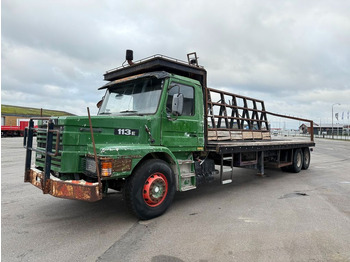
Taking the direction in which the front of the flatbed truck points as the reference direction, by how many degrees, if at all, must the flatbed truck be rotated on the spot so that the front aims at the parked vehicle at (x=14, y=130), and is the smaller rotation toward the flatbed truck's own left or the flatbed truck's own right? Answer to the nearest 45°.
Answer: approximately 90° to the flatbed truck's own right

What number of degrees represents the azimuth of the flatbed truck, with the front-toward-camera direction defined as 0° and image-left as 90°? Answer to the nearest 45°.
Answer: approximately 45°
